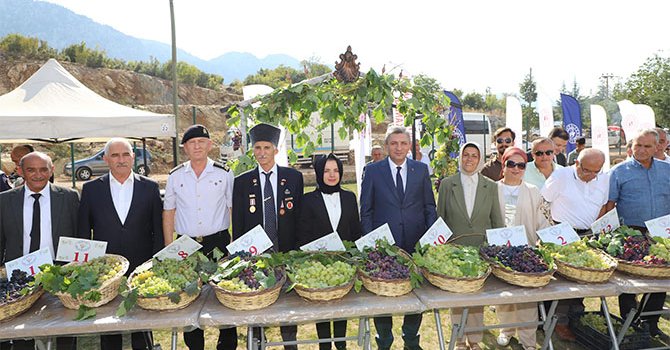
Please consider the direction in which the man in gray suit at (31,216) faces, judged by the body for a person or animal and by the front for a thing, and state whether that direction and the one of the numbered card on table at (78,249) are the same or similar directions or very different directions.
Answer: same or similar directions

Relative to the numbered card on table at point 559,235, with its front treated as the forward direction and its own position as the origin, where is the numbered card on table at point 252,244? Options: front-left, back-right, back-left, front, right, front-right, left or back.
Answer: front-right

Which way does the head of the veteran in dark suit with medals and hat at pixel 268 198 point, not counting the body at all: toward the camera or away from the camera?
toward the camera

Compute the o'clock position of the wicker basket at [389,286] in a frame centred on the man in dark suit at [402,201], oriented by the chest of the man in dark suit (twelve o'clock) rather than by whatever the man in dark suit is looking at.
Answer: The wicker basket is roughly at 12 o'clock from the man in dark suit.

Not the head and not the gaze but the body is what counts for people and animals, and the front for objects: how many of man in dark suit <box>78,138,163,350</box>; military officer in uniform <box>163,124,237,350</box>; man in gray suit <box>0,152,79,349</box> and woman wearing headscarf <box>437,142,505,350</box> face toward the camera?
4

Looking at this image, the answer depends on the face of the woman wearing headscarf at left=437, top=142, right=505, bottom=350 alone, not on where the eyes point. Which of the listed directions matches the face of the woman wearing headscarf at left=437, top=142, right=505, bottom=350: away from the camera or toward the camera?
toward the camera

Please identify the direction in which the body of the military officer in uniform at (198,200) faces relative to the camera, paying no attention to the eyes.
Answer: toward the camera

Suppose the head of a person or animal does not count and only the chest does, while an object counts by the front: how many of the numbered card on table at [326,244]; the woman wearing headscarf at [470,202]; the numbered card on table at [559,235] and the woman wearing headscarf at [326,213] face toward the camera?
4

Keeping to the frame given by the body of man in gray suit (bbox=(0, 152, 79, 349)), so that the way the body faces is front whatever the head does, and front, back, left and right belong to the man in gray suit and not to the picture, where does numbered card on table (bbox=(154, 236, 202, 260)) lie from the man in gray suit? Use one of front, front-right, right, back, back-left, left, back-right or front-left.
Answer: front-left

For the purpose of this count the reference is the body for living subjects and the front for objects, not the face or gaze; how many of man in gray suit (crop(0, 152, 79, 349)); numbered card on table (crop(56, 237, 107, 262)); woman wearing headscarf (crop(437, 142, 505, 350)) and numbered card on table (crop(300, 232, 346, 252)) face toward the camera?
4

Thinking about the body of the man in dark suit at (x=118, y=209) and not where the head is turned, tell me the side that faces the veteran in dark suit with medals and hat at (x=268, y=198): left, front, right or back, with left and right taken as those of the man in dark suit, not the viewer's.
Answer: left

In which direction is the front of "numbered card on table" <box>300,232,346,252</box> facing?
toward the camera

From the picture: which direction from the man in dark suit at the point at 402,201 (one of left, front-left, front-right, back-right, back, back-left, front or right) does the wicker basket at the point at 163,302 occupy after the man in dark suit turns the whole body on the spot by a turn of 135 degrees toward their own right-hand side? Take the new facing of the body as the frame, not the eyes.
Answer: left

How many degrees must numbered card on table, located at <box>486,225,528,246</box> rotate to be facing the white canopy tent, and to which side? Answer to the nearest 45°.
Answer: approximately 90° to its right

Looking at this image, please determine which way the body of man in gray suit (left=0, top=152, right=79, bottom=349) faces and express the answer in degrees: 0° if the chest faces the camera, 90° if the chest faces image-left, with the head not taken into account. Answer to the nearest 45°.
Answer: approximately 0°

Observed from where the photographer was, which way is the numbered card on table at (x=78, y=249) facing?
facing the viewer

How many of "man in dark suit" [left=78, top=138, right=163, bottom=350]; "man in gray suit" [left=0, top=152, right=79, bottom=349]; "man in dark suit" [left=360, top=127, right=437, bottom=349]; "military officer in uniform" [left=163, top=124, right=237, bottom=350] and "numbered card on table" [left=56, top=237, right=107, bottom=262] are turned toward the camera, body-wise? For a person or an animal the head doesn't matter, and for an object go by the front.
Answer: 5
